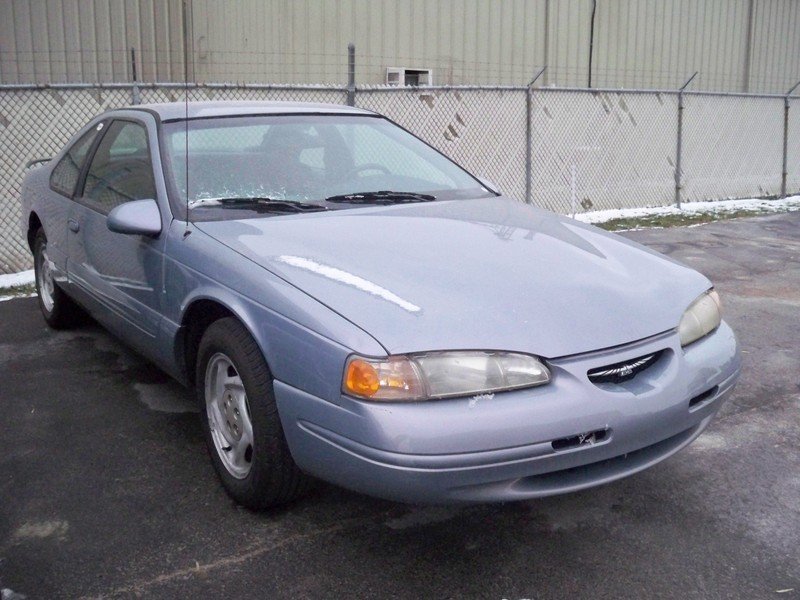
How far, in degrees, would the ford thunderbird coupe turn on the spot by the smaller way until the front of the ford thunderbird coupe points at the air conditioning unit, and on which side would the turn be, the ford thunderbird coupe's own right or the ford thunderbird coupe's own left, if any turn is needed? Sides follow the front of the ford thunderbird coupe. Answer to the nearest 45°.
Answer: approximately 135° to the ford thunderbird coupe's own left

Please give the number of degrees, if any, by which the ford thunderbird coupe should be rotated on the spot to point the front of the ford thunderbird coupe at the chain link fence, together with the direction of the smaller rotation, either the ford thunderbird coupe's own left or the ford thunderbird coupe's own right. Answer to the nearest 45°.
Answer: approximately 135° to the ford thunderbird coupe's own left

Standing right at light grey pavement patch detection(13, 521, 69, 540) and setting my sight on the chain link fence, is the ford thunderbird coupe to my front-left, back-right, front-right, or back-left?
front-right
